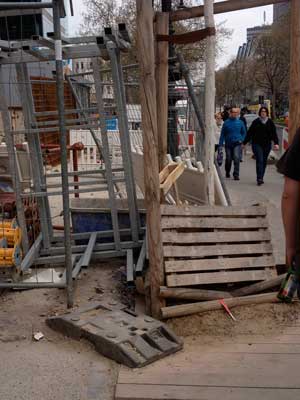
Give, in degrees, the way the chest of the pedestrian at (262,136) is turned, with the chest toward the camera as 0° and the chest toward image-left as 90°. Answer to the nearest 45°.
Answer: approximately 0°

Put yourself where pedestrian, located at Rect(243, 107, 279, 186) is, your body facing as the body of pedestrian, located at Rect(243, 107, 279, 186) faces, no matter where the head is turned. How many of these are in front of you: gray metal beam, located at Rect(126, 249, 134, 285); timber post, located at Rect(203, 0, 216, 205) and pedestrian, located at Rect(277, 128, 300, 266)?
3

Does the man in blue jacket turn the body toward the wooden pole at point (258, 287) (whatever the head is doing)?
yes

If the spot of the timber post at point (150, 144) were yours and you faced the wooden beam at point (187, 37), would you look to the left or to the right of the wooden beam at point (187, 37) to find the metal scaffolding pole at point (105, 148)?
left

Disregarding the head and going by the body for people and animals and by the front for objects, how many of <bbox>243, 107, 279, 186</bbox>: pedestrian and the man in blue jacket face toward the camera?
2

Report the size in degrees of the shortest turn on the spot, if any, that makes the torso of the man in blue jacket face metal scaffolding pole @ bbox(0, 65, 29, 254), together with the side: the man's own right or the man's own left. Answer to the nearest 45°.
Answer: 0° — they already face it

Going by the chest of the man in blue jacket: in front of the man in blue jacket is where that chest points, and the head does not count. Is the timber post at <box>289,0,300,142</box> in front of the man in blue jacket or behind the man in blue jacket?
in front

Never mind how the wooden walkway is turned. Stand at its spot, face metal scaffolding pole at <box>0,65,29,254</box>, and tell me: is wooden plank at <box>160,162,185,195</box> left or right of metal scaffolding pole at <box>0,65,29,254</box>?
right

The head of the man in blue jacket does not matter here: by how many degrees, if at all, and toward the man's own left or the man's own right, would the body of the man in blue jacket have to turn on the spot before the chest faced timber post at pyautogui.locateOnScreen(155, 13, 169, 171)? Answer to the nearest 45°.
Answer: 0° — they already face it

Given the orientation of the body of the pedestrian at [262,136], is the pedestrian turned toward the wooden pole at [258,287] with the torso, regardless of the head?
yes
